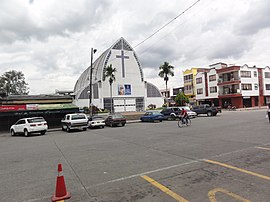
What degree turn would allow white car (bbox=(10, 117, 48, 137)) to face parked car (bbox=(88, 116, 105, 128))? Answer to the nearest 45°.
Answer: approximately 135° to its right

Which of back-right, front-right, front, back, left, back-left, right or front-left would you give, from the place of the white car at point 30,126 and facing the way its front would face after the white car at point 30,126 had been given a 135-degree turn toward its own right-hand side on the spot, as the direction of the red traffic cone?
right

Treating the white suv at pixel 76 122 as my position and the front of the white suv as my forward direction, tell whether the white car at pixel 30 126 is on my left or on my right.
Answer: on my left

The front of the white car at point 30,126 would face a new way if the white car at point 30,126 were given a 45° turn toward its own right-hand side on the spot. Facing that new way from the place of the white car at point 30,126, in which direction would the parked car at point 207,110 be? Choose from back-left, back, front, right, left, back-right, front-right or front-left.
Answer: right

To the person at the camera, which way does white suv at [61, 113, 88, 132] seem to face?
facing away from the viewer and to the left of the viewer

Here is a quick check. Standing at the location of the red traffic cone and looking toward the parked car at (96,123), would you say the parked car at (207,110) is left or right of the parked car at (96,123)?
right

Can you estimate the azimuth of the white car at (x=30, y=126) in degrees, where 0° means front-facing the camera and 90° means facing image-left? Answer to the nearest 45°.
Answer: approximately 135°
